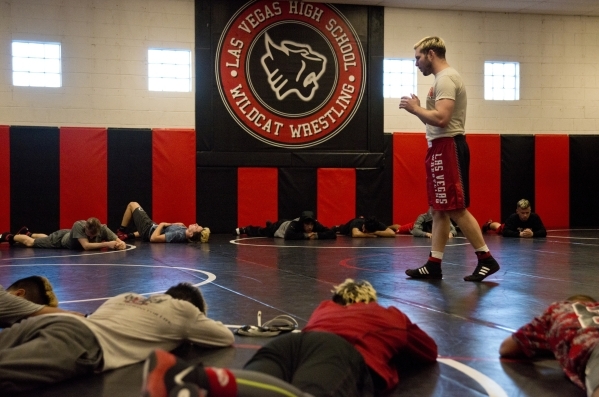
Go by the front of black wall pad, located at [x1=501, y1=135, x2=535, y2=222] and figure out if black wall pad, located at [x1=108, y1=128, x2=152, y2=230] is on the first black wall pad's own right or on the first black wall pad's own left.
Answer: on the first black wall pad's own right

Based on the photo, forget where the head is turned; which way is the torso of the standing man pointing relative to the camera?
to the viewer's left

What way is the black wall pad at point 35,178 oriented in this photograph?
toward the camera

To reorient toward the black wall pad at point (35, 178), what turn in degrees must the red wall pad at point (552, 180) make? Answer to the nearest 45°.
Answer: approximately 45° to its right

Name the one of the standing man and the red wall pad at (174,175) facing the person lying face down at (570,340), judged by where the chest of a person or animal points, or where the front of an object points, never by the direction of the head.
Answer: the red wall pad

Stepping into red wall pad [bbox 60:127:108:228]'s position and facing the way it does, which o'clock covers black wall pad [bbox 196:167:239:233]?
The black wall pad is roughly at 9 o'clock from the red wall pad.

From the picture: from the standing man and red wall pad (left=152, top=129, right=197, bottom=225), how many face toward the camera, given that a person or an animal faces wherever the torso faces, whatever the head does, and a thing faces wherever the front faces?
1

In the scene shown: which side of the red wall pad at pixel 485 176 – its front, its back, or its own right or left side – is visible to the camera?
front

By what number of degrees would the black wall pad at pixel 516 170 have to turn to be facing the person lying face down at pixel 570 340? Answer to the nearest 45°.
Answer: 0° — it already faces them

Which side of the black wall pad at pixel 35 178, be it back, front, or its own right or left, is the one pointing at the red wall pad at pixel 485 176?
left

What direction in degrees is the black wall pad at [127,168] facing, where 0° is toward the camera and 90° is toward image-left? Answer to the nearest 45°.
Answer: approximately 0°

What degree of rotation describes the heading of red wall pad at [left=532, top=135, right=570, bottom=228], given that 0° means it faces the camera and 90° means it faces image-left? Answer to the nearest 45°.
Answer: approximately 0°

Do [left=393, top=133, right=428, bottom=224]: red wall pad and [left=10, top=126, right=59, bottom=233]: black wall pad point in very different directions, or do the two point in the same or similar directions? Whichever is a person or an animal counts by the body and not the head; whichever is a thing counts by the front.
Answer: same or similar directions

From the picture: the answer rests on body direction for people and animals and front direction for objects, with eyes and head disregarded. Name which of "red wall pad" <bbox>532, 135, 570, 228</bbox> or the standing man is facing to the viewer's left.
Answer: the standing man

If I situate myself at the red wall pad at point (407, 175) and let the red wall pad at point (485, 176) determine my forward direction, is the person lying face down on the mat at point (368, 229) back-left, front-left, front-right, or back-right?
back-right

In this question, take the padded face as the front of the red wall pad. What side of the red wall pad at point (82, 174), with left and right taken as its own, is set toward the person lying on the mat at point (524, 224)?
left

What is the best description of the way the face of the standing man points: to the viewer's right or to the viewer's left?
to the viewer's left

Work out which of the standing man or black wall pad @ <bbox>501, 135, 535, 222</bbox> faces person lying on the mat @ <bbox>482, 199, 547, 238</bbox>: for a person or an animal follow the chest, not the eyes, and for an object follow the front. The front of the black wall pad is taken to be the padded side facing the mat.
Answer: the black wall pad

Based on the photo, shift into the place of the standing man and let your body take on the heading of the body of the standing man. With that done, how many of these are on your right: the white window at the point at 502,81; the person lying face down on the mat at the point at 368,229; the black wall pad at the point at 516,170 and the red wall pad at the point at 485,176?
4

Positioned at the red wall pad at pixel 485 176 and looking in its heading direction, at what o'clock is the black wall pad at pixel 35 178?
The black wall pad is roughly at 2 o'clock from the red wall pad.
